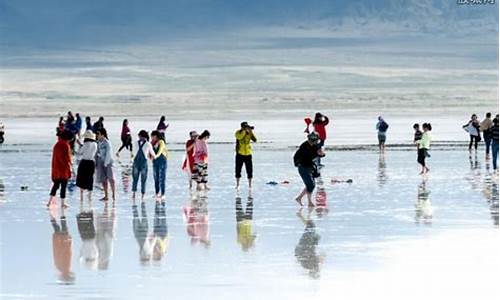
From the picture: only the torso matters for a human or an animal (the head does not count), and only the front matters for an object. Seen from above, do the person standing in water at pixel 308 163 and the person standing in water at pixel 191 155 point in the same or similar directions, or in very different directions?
same or similar directions

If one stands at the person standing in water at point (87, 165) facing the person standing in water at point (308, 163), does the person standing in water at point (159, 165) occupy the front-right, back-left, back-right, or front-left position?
front-left
